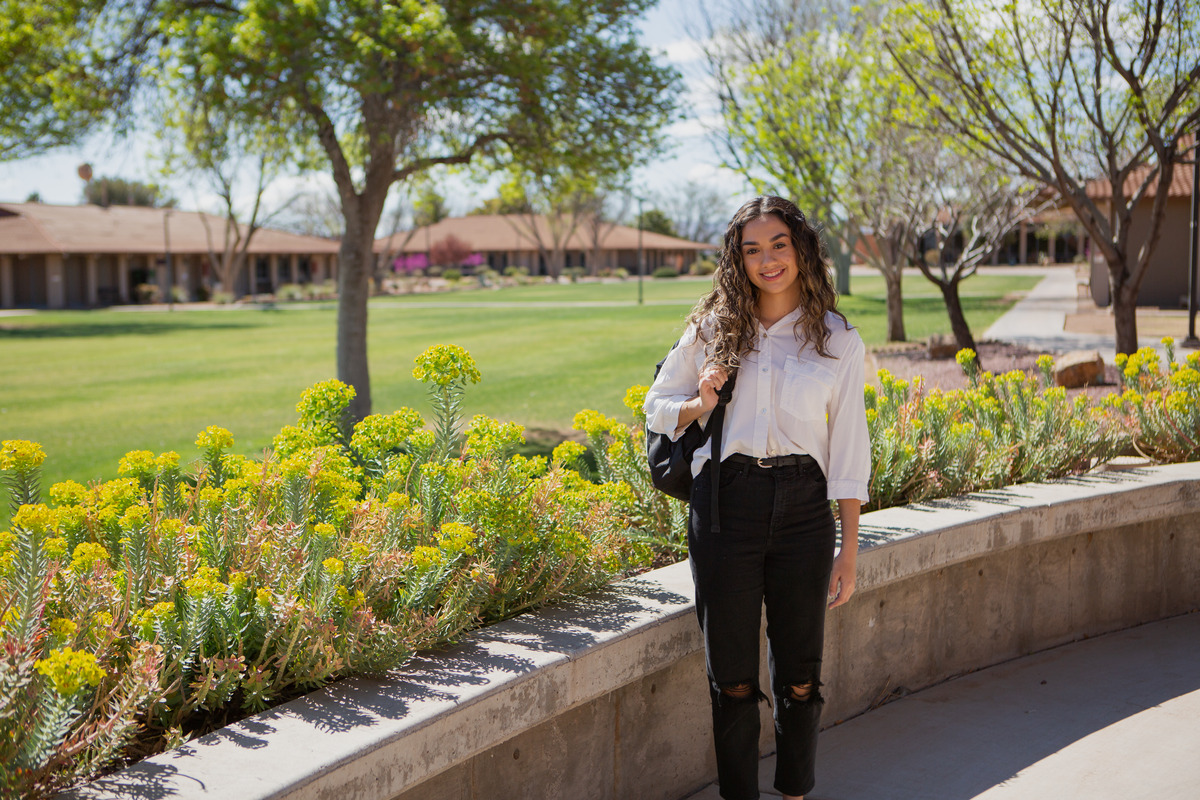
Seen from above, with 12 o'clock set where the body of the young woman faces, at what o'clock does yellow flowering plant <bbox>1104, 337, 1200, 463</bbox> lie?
The yellow flowering plant is roughly at 7 o'clock from the young woman.

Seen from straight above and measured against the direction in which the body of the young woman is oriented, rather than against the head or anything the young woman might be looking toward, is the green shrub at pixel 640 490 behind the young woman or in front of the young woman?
behind

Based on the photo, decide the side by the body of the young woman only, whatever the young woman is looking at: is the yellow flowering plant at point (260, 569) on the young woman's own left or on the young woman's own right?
on the young woman's own right

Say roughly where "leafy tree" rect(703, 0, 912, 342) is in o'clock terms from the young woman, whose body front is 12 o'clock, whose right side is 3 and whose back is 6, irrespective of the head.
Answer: The leafy tree is roughly at 6 o'clock from the young woman.

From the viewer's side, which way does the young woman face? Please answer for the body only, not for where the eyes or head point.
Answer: toward the camera

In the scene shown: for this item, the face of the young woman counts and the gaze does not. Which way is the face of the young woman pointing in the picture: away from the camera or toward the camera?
toward the camera

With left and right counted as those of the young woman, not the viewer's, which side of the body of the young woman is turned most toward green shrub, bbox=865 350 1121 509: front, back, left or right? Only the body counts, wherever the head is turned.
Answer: back

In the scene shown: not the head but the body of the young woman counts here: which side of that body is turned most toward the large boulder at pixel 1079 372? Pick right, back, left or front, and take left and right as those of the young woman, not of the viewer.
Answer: back

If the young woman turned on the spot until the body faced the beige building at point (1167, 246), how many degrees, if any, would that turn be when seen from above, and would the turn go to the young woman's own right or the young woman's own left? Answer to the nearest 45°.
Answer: approximately 180°

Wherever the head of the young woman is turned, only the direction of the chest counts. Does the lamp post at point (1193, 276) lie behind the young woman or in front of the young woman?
behind
